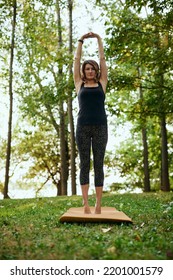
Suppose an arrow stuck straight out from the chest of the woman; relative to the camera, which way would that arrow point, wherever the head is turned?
toward the camera

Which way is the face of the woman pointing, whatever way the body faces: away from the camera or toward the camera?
toward the camera
